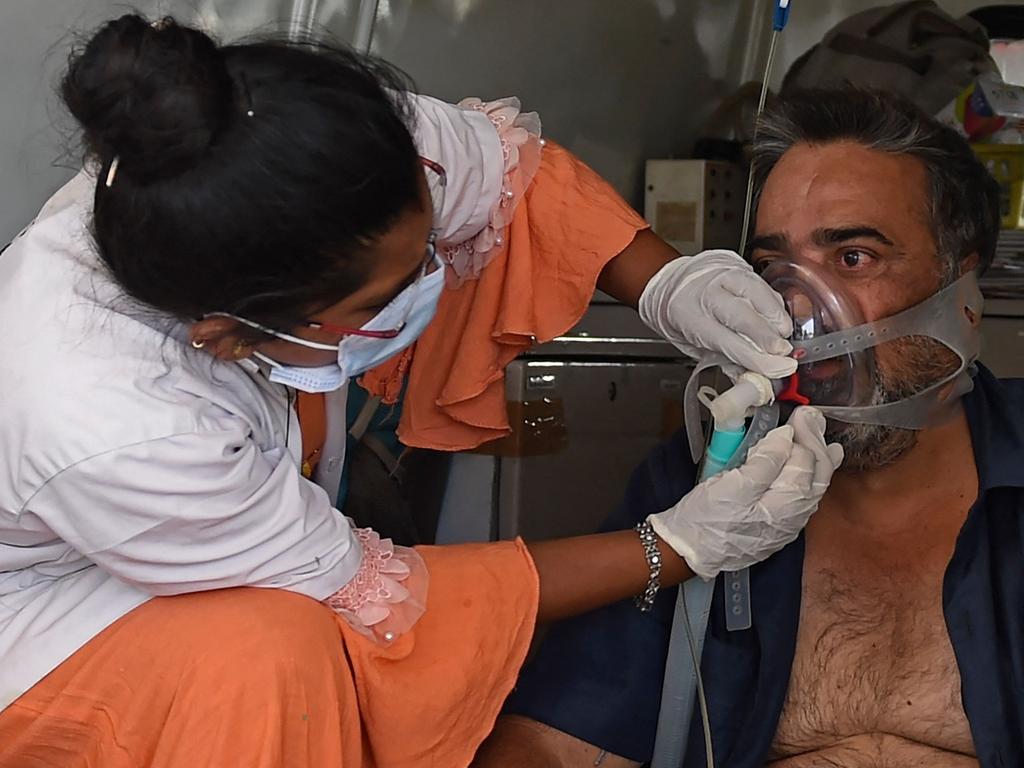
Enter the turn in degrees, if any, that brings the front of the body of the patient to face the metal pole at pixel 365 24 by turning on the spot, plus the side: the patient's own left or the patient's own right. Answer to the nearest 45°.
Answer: approximately 135° to the patient's own right

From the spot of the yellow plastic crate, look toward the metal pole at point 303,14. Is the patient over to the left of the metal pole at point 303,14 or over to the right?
left

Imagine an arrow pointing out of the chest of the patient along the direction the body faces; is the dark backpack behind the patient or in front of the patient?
behind

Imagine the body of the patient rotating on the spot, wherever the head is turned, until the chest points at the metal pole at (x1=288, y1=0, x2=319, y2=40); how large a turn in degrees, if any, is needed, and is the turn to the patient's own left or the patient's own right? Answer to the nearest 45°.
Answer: approximately 135° to the patient's own right

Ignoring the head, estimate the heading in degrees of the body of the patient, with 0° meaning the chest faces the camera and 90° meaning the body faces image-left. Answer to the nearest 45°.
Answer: approximately 0°

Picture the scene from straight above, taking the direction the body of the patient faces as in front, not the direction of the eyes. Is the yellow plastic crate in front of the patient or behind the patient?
behind
